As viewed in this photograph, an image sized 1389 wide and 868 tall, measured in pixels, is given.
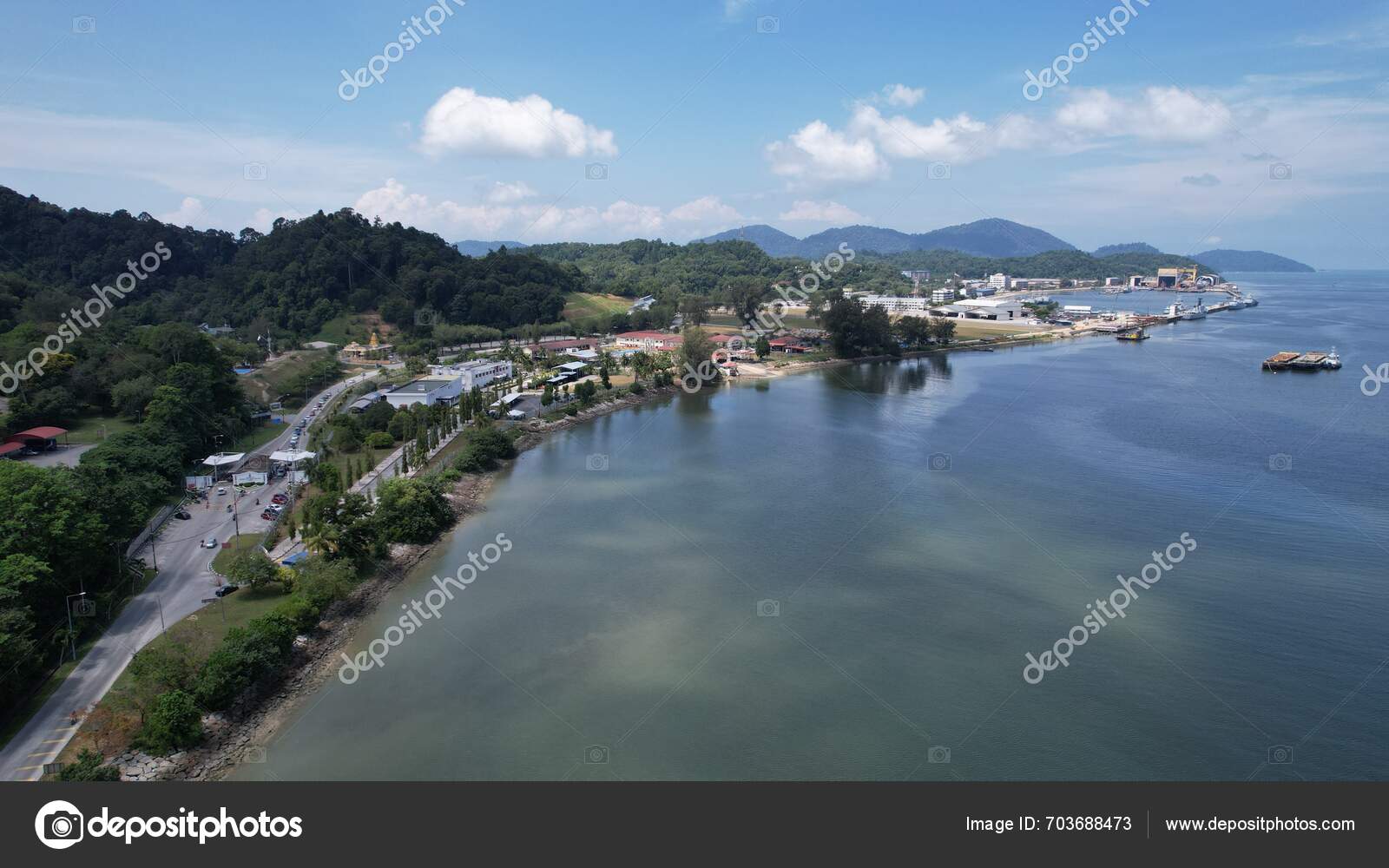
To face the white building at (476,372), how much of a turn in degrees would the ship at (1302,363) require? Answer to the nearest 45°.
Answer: approximately 45° to its left

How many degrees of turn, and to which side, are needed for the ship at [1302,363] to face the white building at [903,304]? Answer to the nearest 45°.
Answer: approximately 45° to its right

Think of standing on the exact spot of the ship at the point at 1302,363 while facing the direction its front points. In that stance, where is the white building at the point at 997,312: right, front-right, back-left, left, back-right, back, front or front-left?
front-right

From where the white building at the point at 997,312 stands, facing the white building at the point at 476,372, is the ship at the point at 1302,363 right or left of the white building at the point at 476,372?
left

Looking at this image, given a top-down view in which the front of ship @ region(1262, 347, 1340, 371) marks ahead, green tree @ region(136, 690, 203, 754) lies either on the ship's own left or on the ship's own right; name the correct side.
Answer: on the ship's own left

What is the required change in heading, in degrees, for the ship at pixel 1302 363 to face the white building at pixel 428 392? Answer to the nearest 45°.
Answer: approximately 45° to its left

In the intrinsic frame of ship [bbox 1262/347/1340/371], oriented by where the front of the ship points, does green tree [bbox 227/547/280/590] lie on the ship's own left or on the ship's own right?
on the ship's own left

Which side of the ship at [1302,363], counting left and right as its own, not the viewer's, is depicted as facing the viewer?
left

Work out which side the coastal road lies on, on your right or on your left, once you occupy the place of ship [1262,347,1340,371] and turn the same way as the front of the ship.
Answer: on your left
